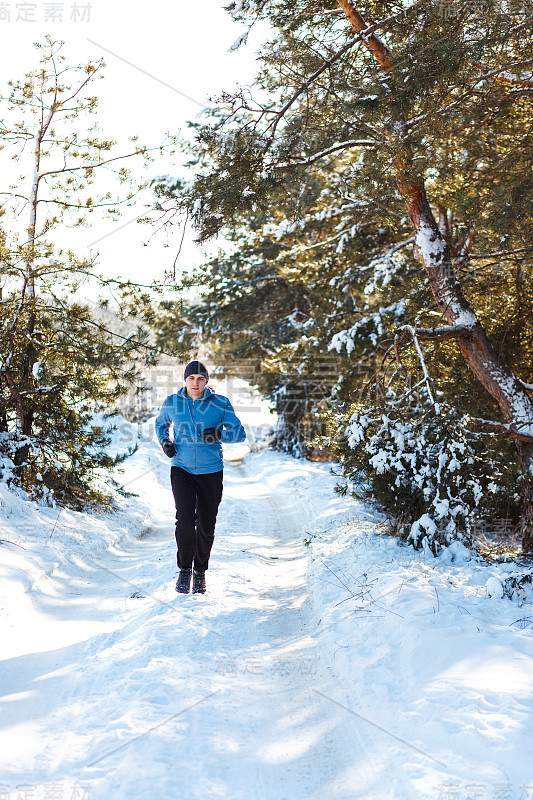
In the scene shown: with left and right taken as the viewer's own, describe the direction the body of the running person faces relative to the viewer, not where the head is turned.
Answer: facing the viewer
